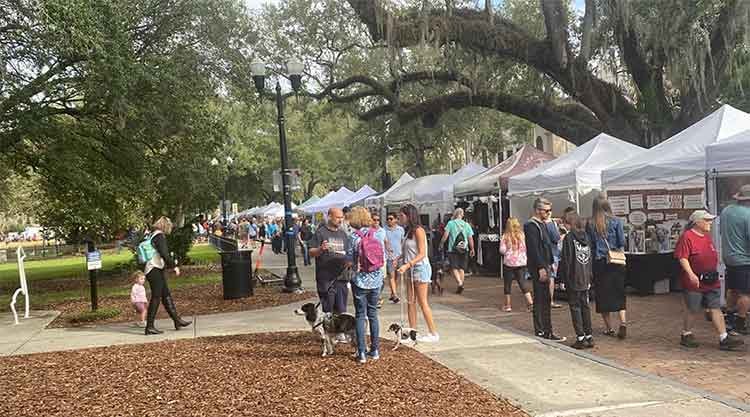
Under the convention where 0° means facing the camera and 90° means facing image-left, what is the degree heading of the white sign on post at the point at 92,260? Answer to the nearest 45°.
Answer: approximately 0°

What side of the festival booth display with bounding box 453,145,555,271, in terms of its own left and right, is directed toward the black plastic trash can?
front

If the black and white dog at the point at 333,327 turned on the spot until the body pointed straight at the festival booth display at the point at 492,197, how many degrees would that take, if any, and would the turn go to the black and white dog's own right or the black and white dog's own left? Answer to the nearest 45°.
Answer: approximately 135° to the black and white dog's own right

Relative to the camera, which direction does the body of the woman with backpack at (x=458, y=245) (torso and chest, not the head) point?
away from the camera

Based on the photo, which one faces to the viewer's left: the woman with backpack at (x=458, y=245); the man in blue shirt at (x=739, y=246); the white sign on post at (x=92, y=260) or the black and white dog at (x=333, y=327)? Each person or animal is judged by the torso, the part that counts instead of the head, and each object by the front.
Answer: the black and white dog

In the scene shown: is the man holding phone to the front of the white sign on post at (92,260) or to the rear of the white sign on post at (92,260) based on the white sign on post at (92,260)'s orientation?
to the front

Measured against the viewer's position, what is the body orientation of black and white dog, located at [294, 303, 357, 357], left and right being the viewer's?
facing to the left of the viewer

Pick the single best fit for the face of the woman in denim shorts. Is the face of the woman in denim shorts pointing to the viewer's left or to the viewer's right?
to the viewer's left
